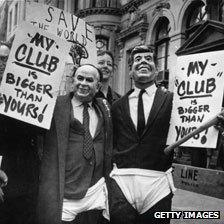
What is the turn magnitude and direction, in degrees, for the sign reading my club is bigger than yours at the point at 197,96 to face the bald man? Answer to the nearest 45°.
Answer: approximately 90° to its right

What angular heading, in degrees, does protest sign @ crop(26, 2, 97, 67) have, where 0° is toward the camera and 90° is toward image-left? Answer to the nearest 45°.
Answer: approximately 0°
